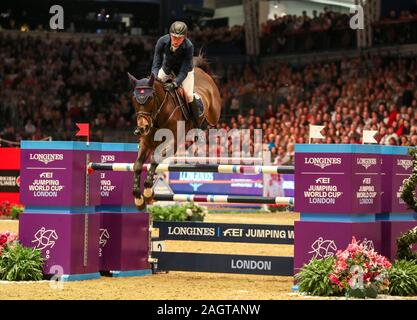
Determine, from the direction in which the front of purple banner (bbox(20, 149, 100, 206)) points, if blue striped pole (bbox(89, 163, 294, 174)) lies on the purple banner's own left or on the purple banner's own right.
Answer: on the purple banner's own left

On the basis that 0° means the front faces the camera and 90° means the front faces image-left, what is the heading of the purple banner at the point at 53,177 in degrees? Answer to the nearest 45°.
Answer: approximately 0°

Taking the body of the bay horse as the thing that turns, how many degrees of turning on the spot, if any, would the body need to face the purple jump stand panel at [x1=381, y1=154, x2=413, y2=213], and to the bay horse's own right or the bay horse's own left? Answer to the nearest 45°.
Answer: approximately 135° to the bay horse's own left

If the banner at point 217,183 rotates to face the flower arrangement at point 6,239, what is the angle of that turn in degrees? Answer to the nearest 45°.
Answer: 0° — it already faces it
